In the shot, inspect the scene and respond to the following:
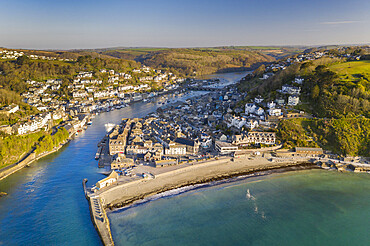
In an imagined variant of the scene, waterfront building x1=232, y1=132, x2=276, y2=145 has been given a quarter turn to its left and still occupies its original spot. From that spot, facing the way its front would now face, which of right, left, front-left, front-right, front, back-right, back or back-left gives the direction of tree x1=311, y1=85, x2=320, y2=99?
front-left

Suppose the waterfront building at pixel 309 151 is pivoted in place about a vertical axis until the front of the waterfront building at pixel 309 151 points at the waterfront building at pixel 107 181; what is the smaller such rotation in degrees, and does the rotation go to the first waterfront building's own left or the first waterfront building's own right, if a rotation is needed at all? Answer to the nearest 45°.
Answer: approximately 45° to the first waterfront building's own right

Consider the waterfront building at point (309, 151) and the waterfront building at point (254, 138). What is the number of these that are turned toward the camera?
2

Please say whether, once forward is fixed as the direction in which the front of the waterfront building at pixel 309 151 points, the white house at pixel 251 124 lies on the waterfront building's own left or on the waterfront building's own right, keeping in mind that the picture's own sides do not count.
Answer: on the waterfront building's own right

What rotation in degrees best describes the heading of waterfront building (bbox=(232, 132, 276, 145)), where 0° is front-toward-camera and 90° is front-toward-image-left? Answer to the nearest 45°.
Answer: approximately 0°

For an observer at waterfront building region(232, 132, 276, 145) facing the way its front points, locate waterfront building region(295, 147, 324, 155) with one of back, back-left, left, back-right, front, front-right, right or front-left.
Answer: left

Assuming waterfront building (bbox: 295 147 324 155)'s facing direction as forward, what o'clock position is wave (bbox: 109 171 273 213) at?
The wave is roughly at 1 o'clock from the waterfront building.

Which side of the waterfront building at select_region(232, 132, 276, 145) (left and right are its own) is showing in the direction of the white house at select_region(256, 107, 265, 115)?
back

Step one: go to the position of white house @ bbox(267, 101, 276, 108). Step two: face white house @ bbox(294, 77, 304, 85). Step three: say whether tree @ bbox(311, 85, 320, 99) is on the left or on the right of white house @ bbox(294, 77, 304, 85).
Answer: right

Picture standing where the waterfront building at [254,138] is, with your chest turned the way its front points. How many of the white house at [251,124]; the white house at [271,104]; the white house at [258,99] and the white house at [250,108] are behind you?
4

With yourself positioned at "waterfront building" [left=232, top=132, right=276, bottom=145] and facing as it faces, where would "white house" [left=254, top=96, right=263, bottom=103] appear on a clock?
The white house is roughly at 6 o'clock from the waterfront building.

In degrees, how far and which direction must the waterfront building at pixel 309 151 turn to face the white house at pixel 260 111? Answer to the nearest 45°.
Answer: approximately 135° to its right
